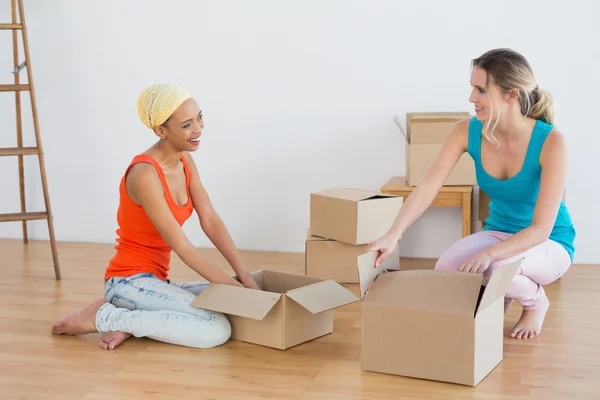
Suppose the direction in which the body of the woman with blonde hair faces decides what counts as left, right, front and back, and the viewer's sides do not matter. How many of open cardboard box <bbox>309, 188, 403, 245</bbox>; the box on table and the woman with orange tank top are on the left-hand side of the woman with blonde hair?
0

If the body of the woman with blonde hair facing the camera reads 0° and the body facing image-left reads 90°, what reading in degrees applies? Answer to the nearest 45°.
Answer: approximately 45°

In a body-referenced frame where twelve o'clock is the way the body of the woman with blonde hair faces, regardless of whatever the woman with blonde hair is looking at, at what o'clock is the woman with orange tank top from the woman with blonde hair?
The woman with orange tank top is roughly at 1 o'clock from the woman with blonde hair.

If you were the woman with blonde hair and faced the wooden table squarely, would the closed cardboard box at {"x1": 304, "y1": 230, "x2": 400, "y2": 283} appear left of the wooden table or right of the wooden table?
left

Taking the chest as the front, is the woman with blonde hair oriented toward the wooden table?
no

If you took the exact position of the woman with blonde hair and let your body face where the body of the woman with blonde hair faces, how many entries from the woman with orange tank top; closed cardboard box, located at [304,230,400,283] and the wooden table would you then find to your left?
0

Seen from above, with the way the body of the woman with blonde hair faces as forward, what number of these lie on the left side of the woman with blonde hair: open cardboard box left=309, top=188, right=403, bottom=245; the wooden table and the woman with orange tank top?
0

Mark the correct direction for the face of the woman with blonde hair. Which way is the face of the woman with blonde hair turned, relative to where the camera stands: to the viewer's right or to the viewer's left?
to the viewer's left

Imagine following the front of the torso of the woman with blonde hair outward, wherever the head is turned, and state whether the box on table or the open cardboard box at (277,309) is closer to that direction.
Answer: the open cardboard box

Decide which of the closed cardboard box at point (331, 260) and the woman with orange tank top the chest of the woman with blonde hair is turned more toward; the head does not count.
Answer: the woman with orange tank top

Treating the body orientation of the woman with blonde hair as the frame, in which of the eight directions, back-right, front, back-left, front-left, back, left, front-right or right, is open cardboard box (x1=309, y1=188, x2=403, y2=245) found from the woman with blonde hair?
right

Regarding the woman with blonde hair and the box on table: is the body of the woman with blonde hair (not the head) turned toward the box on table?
no
